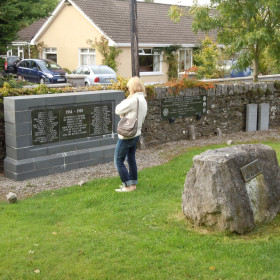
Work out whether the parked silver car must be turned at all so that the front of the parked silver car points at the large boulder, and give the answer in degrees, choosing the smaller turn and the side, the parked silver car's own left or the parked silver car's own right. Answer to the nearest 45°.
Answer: approximately 135° to the parked silver car's own left

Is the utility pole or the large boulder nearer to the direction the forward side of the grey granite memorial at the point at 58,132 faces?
the large boulder

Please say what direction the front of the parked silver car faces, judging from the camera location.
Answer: facing away from the viewer and to the left of the viewer

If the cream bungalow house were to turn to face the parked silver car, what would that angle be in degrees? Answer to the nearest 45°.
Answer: approximately 45° to its right

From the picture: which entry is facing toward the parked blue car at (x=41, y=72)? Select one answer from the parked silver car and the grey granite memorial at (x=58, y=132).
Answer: the parked silver car

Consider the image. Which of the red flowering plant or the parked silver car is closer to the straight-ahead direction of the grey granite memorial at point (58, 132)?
the red flowering plant

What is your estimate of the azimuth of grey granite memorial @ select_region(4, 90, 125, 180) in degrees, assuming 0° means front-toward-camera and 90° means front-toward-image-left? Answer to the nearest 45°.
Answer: approximately 315°

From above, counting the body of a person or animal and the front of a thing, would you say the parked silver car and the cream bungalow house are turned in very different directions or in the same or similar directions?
very different directions

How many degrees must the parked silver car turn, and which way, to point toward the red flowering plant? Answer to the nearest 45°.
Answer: approximately 135° to its left

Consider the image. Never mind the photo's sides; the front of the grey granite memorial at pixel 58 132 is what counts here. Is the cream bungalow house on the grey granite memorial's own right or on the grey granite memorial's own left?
on the grey granite memorial's own left
